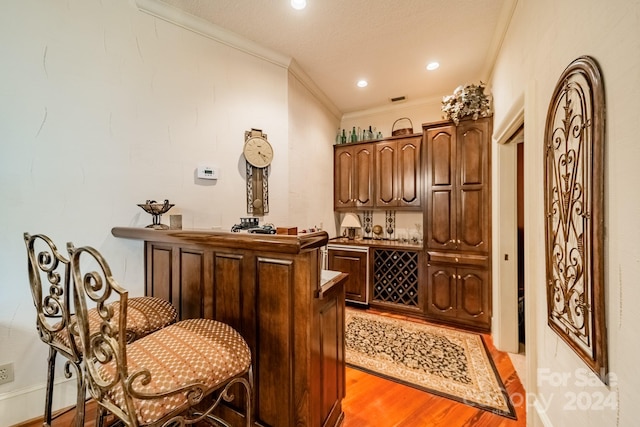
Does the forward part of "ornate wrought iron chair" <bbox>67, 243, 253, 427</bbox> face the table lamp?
yes

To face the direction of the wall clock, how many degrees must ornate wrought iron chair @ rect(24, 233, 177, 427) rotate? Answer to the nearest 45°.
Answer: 0° — it already faces it

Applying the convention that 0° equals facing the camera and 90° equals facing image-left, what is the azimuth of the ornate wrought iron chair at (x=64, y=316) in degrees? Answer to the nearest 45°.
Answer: approximately 225°

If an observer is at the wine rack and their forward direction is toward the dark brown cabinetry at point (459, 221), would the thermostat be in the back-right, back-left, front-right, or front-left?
back-right

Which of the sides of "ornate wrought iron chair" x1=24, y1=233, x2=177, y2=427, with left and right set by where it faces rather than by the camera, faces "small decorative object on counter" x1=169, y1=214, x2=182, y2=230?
front

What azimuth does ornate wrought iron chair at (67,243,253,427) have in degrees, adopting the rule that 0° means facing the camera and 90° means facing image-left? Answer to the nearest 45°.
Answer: approximately 225°

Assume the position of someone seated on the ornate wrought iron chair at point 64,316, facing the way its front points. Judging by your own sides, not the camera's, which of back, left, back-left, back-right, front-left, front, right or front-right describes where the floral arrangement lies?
front-right

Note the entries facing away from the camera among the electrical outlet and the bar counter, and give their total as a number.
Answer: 0

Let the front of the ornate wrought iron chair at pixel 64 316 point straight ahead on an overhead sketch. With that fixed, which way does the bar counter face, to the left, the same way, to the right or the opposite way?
the opposite way

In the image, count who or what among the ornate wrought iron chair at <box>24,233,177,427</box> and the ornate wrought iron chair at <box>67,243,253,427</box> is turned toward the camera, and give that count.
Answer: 0

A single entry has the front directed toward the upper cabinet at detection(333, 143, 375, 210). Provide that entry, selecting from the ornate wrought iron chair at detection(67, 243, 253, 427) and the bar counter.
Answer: the ornate wrought iron chair

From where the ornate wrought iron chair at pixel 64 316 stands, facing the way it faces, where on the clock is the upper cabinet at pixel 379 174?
The upper cabinet is roughly at 1 o'clock from the ornate wrought iron chair.

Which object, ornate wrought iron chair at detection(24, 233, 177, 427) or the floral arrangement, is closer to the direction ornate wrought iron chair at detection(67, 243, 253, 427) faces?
the floral arrangement

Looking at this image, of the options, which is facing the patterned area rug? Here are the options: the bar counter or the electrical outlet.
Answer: the electrical outlet

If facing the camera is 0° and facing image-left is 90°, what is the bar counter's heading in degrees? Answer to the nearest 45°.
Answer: approximately 45°

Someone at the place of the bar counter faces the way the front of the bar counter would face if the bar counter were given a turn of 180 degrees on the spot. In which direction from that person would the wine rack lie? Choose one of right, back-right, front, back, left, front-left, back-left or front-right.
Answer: front

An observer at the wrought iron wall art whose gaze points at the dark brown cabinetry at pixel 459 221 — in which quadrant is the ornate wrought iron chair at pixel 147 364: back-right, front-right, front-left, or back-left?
back-left

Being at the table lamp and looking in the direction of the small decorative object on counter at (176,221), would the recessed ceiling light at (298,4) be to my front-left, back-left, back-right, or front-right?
front-left

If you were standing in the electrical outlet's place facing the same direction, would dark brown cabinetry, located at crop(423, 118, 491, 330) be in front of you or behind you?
in front

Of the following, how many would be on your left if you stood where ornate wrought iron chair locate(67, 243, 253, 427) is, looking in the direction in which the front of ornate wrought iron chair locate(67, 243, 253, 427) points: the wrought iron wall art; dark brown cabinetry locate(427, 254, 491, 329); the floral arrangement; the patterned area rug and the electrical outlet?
1

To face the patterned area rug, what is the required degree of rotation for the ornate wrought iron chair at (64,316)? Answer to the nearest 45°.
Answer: approximately 45° to its right
